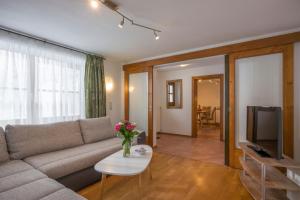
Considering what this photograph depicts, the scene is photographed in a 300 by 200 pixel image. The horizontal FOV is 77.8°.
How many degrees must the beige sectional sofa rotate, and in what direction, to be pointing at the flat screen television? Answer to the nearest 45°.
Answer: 0° — it already faces it

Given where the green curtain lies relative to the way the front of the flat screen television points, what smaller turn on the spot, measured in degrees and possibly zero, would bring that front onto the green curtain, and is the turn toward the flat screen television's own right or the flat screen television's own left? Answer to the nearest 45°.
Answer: approximately 45° to the flat screen television's own right

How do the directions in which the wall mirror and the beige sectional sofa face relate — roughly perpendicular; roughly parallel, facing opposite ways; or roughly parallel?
roughly perpendicular

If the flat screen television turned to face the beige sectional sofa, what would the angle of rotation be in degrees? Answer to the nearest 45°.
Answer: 0° — it already faces it

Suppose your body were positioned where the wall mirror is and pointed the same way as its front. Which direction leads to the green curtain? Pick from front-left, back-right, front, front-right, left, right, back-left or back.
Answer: front-right

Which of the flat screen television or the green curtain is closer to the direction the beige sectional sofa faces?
the flat screen television

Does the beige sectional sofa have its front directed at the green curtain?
no

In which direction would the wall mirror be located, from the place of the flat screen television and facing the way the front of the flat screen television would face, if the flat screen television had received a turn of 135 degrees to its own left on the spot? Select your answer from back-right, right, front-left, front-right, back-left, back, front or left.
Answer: back-left

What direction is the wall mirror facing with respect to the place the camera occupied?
facing the viewer

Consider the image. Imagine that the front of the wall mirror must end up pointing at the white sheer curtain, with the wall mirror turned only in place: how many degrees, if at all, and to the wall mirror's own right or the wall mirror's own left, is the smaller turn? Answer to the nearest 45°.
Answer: approximately 45° to the wall mirror's own right

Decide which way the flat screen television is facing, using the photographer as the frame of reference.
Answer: facing the viewer and to the left of the viewer

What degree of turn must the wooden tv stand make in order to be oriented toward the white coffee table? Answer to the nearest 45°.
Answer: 0° — it already faces it

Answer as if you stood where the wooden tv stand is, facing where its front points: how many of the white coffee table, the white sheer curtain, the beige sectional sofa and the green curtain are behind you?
0

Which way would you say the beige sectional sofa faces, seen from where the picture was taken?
facing the viewer and to the right of the viewer

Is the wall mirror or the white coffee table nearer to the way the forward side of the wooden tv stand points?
the white coffee table

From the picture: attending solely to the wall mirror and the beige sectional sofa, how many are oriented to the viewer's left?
0

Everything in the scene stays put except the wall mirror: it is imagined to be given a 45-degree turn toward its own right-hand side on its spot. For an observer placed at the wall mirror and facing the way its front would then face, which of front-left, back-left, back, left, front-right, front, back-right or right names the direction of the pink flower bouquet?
front-left

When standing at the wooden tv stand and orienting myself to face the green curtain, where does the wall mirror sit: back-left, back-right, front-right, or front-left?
front-right
